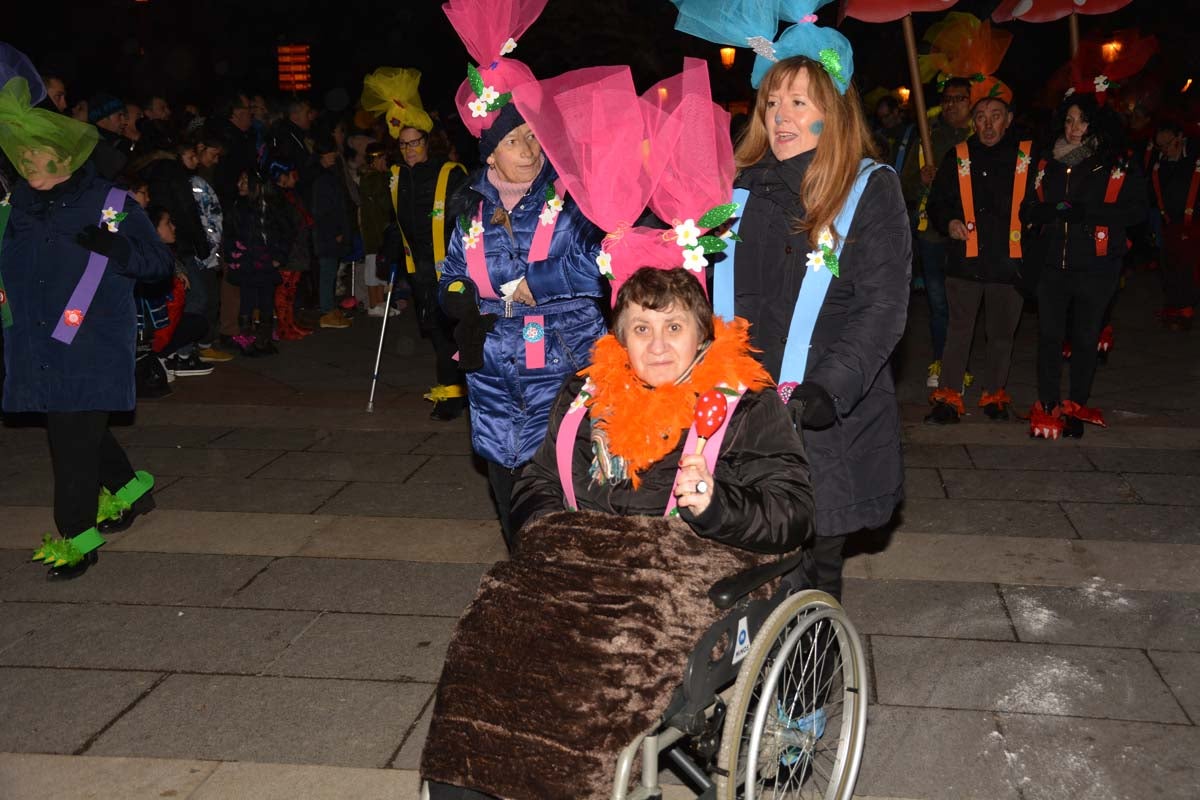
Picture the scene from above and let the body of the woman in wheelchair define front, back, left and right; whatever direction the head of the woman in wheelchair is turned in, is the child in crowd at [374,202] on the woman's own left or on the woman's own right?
on the woman's own right

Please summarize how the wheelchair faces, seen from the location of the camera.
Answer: facing the viewer and to the left of the viewer

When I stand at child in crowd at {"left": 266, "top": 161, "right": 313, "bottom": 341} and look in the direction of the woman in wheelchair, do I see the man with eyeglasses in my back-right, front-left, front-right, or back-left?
front-left

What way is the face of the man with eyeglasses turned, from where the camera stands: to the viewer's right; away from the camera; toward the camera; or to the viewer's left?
toward the camera

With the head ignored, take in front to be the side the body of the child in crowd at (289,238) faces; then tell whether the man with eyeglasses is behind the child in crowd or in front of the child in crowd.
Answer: in front

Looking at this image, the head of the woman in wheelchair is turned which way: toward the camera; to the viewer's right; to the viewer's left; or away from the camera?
toward the camera

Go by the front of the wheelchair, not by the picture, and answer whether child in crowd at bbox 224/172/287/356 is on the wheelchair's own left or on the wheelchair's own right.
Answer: on the wheelchair's own right

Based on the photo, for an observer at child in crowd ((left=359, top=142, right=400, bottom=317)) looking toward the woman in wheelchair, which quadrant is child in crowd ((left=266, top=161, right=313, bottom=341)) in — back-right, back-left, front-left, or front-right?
front-right
